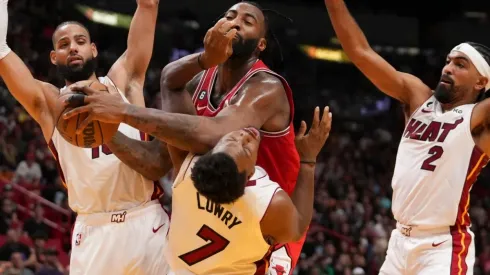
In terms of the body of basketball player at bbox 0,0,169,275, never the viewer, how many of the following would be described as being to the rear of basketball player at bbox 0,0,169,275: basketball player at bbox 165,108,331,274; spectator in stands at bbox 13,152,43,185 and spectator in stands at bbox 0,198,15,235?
2

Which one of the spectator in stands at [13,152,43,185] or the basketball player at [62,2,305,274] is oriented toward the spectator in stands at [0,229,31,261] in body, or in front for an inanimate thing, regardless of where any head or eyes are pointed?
the spectator in stands at [13,152,43,185]

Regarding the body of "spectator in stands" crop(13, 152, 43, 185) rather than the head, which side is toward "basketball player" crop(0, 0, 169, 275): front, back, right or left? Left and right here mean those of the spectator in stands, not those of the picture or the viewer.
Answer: front

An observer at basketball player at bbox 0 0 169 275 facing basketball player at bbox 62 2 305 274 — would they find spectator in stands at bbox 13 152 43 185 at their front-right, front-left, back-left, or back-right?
back-left

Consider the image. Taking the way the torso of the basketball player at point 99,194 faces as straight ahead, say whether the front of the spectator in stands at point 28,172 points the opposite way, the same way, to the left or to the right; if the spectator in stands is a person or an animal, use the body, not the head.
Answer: the same way

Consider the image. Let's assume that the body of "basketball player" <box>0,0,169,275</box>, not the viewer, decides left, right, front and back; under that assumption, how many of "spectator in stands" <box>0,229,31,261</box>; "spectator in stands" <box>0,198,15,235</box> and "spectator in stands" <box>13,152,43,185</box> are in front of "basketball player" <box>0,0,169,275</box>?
0

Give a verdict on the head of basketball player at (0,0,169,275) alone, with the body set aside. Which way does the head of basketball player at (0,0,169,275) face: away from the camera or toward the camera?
toward the camera

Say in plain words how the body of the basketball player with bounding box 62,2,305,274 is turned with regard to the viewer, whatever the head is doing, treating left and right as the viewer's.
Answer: facing the viewer and to the left of the viewer

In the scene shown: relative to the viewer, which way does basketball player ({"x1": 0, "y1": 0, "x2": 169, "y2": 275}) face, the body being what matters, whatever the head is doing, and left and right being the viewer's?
facing the viewer

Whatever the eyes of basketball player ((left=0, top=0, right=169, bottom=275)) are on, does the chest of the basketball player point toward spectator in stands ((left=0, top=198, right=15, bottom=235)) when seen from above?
no

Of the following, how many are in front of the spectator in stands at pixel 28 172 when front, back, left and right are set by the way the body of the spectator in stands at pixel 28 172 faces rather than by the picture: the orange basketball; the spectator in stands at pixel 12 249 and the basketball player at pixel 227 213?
3

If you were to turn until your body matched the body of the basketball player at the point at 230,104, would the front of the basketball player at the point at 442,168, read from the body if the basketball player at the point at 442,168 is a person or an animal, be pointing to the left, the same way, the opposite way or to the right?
the same way

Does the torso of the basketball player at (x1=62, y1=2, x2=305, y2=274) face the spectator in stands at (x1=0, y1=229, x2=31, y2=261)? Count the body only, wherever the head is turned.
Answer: no

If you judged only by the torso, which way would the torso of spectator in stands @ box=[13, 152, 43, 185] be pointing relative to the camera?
toward the camera

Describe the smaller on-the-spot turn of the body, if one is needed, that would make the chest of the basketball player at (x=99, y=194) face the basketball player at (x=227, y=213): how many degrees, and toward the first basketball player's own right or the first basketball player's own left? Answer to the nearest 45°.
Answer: approximately 45° to the first basketball player's own left

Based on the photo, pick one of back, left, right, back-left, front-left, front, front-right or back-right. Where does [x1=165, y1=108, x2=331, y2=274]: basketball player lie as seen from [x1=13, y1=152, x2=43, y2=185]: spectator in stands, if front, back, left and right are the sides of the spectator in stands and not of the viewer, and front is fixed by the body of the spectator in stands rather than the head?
front

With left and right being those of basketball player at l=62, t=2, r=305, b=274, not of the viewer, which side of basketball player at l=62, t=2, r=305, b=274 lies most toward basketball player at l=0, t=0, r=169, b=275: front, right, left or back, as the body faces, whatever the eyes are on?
right

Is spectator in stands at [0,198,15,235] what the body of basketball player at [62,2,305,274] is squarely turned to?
no
